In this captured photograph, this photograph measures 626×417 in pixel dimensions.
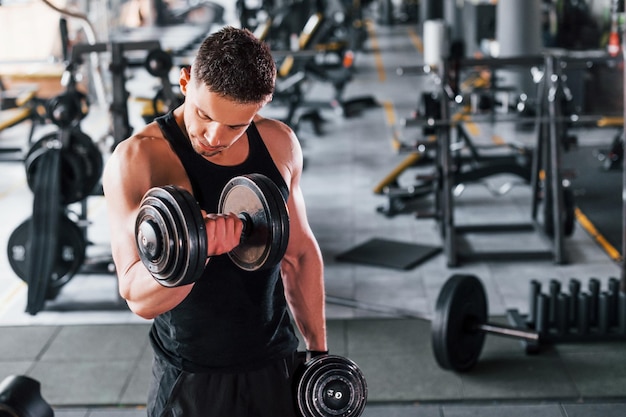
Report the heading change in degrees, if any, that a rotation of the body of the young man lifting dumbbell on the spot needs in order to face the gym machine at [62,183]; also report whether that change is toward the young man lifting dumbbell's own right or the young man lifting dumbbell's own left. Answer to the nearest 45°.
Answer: approximately 180°

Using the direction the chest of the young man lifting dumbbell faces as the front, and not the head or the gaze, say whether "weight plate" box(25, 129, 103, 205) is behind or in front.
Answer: behind

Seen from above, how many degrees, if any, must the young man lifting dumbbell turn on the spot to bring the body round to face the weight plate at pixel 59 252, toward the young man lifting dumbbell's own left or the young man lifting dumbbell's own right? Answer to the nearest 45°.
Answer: approximately 180°

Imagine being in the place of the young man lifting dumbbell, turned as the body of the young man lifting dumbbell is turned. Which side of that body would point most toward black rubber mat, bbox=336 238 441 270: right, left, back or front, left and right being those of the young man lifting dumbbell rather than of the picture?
back

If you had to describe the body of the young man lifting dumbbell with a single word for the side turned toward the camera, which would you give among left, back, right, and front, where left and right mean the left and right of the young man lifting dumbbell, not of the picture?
front

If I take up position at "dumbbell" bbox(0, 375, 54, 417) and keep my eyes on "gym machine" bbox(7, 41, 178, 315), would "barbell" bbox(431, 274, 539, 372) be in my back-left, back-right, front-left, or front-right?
front-right

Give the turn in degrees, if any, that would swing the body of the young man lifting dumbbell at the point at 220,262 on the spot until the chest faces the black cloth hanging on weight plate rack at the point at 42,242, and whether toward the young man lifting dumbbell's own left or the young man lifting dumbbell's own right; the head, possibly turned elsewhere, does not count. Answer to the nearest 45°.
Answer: approximately 180°

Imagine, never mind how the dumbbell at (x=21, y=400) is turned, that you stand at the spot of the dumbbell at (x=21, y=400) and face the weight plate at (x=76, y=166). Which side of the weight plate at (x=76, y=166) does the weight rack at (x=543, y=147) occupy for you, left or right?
right

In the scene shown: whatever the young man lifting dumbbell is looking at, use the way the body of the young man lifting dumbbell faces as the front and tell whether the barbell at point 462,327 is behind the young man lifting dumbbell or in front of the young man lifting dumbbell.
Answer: behind

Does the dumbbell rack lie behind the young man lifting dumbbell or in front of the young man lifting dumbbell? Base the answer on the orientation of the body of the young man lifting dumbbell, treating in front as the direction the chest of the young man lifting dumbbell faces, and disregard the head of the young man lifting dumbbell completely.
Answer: behind
